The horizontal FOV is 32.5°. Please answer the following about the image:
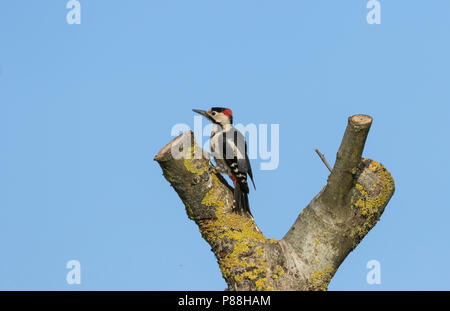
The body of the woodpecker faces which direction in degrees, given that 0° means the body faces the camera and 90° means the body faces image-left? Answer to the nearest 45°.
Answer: approximately 90°
